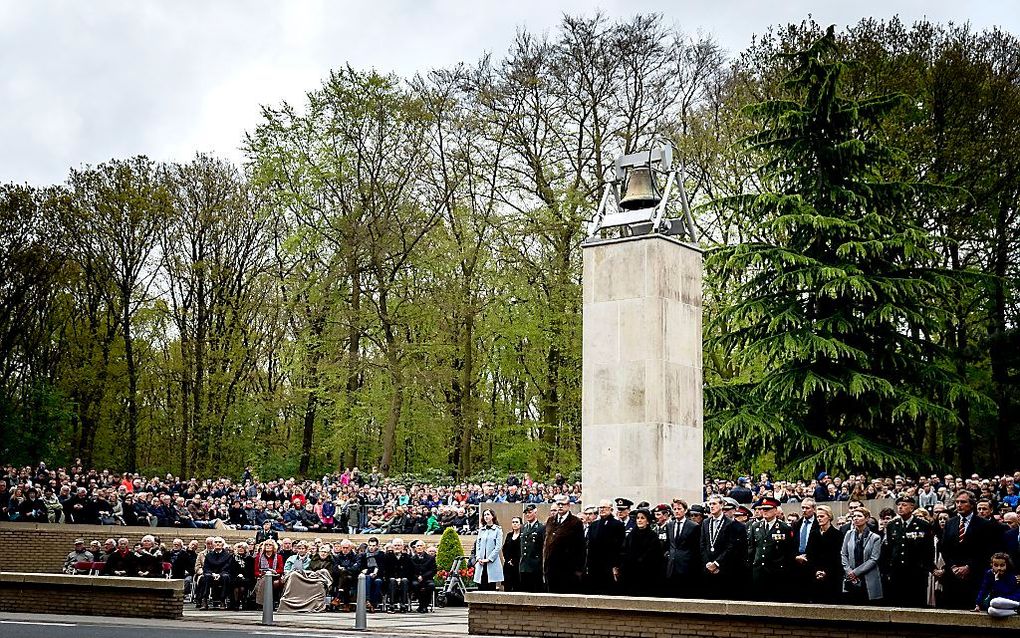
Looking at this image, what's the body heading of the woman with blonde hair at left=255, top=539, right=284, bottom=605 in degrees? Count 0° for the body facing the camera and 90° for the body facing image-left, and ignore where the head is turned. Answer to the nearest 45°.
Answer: approximately 0°

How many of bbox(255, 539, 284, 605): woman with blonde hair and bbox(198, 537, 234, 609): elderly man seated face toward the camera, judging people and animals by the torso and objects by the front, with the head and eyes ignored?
2

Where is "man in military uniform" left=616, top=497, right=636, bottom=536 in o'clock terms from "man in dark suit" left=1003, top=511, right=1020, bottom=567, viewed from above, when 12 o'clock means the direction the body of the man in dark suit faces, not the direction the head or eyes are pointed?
The man in military uniform is roughly at 2 o'clock from the man in dark suit.

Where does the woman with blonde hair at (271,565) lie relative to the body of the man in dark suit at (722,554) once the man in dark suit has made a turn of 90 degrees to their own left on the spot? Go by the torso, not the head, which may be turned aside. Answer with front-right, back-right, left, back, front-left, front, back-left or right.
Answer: back

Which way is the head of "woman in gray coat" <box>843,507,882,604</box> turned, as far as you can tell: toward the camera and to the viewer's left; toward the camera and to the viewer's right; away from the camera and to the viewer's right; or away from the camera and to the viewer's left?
toward the camera and to the viewer's left

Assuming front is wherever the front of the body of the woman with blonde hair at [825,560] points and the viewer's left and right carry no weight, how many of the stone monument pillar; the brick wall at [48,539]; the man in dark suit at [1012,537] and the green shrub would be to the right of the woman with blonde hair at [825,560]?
3

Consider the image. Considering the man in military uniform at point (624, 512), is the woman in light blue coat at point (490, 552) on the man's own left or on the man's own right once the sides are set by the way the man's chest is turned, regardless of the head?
on the man's own right

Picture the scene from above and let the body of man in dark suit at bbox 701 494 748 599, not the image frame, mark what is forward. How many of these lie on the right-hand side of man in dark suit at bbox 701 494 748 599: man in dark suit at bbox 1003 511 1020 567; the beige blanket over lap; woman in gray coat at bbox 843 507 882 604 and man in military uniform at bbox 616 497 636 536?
2

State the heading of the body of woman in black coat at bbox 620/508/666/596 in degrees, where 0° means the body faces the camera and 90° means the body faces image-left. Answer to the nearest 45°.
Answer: approximately 45°

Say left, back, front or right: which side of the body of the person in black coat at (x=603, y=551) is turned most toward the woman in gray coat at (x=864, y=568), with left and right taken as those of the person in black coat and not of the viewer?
left

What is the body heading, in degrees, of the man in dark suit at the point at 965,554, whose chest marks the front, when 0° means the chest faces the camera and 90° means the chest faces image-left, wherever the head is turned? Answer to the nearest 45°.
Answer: approximately 45°
